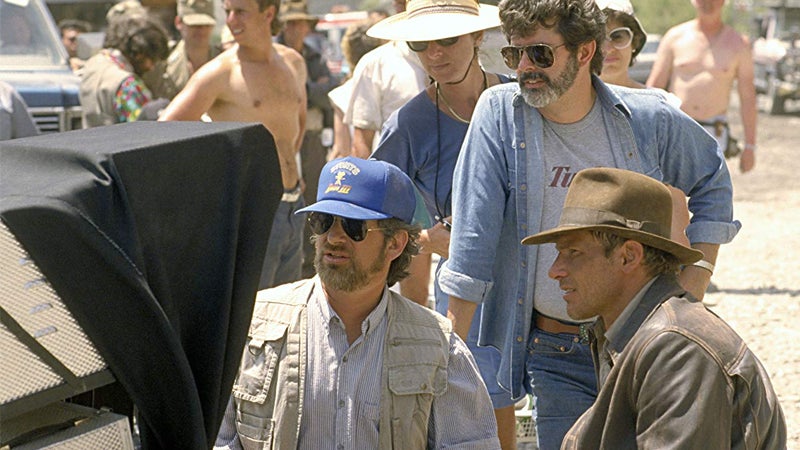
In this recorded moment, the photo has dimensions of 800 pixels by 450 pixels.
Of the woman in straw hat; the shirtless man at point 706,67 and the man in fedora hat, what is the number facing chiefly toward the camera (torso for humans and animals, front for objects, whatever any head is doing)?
2

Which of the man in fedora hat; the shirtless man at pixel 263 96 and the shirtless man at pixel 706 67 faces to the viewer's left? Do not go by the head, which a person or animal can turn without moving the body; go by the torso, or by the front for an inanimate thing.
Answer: the man in fedora hat

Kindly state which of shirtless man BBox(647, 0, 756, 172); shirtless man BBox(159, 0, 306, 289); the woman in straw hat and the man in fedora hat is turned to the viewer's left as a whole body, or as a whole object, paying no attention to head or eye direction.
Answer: the man in fedora hat

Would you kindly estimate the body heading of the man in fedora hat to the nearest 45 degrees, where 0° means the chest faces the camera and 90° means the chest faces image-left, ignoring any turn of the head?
approximately 90°

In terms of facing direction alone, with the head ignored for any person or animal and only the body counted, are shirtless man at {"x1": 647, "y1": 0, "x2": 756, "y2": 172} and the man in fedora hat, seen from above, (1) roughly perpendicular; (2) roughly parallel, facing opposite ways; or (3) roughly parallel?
roughly perpendicular

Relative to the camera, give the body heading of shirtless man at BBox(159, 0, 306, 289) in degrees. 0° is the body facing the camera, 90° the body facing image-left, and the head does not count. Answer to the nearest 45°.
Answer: approximately 315°

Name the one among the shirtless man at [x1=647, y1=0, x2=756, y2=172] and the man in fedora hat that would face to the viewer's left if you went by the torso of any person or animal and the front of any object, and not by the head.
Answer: the man in fedora hat
